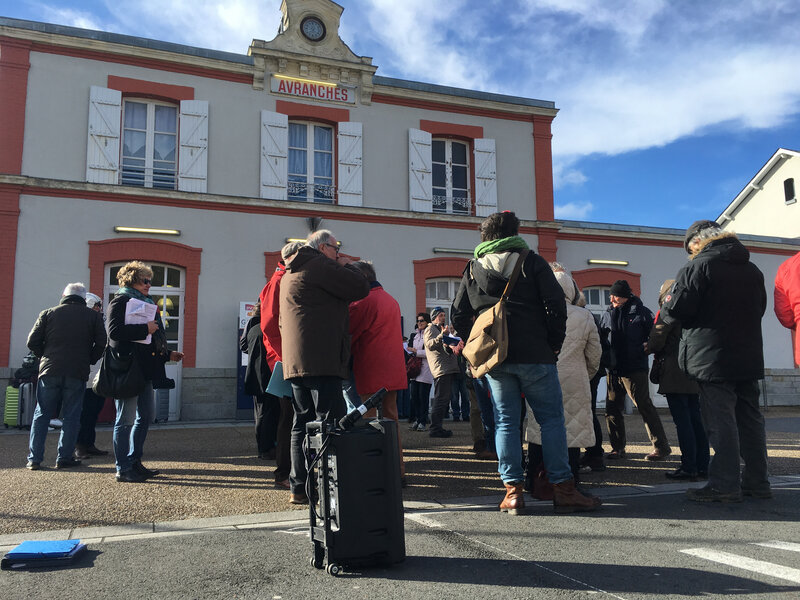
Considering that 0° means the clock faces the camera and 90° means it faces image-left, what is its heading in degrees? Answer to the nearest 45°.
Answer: approximately 0°

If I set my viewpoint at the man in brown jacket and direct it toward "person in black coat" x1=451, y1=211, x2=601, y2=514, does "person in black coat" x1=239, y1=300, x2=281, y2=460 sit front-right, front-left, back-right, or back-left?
back-left

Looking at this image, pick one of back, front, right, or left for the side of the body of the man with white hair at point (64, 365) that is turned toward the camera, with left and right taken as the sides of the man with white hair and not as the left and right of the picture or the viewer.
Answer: back

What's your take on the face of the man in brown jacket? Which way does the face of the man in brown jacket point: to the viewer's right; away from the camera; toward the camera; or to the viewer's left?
to the viewer's right

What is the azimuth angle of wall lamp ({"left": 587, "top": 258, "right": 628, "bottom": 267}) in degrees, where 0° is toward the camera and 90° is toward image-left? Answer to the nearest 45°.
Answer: approximately 0°

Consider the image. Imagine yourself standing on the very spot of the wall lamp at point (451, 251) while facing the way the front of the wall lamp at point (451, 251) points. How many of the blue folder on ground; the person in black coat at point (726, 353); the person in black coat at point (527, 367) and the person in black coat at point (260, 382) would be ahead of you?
4
